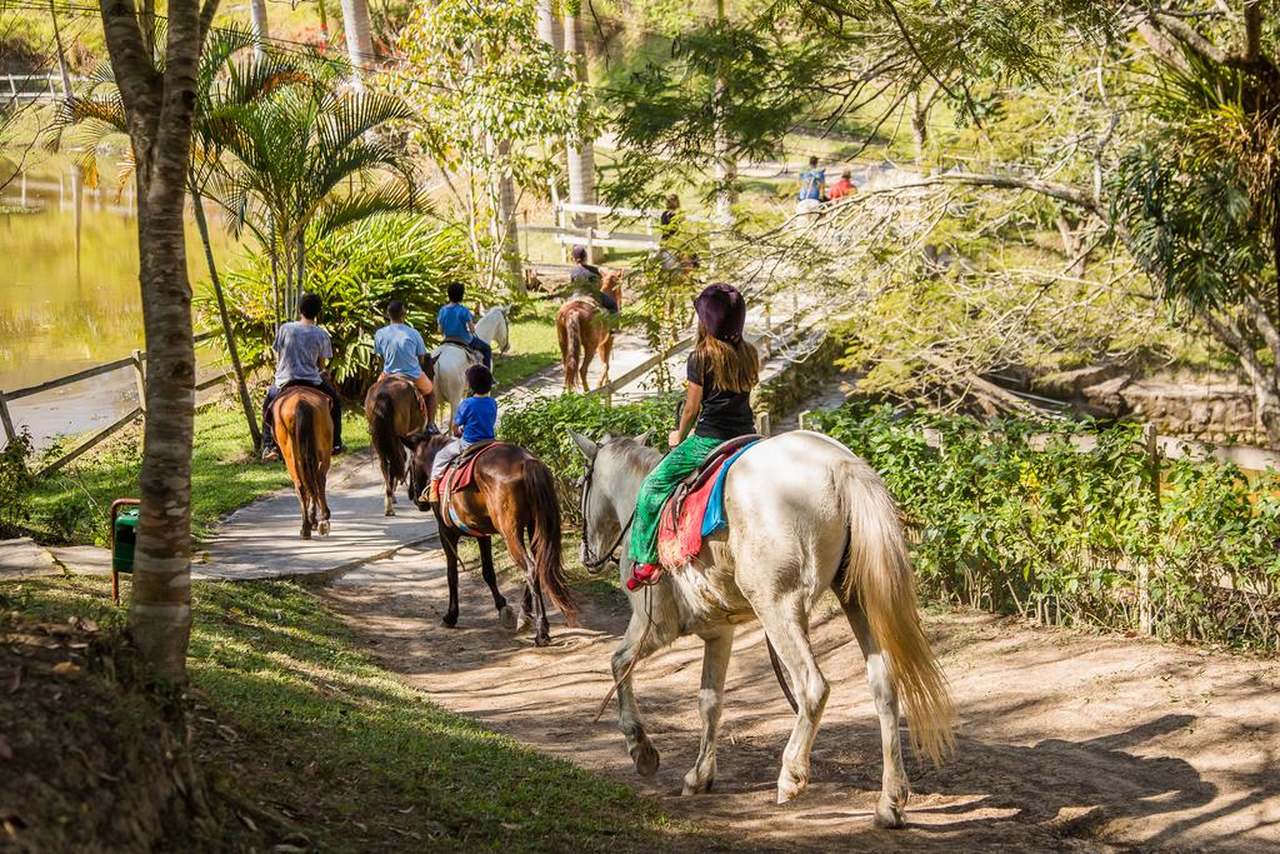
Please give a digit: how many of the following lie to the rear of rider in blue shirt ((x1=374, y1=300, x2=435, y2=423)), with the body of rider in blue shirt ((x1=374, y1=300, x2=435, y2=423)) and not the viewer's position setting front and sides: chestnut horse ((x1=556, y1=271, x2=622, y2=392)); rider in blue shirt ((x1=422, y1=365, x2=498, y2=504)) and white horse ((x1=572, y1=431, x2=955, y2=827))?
2

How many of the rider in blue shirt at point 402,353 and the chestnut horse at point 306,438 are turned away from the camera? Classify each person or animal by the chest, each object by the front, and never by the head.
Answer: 2

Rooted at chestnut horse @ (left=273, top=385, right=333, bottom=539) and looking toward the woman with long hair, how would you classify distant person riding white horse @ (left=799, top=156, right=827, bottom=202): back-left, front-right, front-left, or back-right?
back-left

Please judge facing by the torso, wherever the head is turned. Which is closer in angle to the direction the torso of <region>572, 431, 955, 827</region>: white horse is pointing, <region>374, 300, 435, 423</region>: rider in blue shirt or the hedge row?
the rider in blue shirt

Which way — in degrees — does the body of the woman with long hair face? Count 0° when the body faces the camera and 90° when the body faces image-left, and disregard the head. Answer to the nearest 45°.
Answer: approximately 135°

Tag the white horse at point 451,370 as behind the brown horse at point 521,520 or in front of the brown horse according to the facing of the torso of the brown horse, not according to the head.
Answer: in front

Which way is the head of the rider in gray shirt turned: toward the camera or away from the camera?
away from the camera

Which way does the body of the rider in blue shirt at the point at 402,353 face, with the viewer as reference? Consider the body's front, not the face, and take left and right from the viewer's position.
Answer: facing away from the viewer

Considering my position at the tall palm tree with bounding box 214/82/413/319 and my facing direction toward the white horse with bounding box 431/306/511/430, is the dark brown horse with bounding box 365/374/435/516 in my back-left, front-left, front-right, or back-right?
front-right

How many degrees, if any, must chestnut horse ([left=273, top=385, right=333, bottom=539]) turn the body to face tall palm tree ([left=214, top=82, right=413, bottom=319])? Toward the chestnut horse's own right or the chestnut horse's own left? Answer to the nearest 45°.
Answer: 0° — it already faces it

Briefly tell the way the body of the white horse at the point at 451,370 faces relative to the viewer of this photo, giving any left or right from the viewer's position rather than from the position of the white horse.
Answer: facing away from the viewer and to the right of the viewer

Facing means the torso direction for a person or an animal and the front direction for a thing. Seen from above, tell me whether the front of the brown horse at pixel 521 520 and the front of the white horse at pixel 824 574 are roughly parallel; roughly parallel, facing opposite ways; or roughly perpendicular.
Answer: roughly parallel

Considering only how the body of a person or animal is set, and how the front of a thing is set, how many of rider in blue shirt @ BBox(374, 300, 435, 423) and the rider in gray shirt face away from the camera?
2

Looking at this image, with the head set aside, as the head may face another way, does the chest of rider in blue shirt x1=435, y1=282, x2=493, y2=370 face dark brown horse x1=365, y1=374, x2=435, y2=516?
no

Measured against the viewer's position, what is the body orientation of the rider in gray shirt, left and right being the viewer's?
facing away from the viewer

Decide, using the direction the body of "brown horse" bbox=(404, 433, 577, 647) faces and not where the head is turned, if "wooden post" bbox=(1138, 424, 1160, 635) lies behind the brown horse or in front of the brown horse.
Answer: behind

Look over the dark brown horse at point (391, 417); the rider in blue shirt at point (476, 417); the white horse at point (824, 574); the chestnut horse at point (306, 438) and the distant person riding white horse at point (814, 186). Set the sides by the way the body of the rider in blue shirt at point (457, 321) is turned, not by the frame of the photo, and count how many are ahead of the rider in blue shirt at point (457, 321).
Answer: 1

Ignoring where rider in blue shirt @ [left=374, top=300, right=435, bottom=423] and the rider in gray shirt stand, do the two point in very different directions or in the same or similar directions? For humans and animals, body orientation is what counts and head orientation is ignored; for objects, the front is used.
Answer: same or similar directions

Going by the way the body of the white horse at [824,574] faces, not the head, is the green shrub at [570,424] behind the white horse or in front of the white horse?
in front
